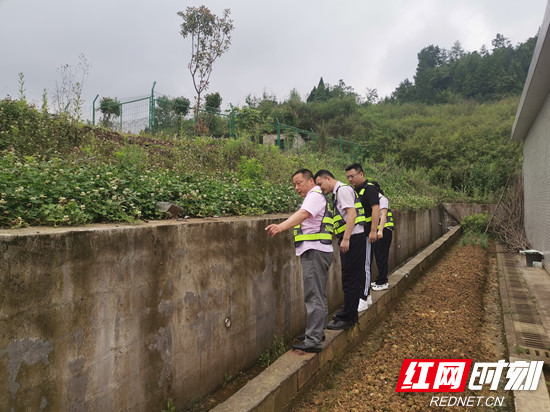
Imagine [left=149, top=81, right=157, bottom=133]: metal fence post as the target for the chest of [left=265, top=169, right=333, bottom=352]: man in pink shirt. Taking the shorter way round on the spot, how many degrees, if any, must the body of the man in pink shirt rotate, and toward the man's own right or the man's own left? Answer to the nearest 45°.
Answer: approximately 45° to the man's own right

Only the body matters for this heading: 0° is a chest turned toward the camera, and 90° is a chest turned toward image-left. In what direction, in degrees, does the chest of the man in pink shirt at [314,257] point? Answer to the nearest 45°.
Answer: approximately 90°

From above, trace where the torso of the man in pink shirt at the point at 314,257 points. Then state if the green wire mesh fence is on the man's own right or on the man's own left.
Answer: on the man's own right
